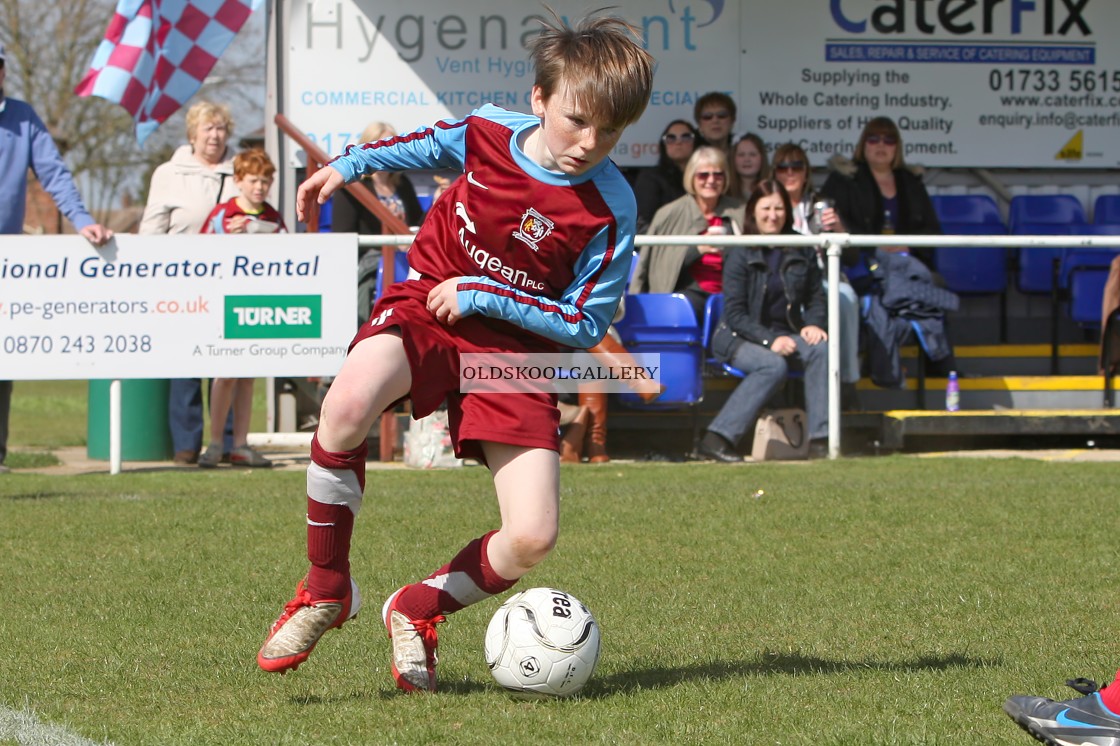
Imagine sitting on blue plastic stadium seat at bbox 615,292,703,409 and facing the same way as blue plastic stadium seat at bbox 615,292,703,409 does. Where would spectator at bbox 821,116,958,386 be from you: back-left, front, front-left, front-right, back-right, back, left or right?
back-left

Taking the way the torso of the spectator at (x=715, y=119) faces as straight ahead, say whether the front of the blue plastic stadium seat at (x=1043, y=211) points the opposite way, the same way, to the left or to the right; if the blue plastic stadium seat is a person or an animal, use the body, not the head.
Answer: the same way

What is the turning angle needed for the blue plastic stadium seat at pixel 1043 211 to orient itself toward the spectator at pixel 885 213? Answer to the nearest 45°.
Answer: approximately 45° to its right

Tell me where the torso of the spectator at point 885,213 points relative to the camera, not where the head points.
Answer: toward the camera

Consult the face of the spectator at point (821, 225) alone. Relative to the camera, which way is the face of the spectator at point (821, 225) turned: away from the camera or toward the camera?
toward the camera

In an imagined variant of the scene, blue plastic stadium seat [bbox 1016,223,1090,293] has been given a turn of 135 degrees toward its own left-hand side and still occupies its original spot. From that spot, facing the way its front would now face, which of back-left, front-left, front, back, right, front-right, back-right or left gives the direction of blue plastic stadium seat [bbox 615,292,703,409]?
back

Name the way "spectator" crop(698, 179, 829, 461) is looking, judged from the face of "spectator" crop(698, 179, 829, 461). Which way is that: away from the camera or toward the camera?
toward the camera

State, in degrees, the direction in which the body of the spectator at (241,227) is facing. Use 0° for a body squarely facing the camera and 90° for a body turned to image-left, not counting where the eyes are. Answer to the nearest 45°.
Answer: approximately 0°

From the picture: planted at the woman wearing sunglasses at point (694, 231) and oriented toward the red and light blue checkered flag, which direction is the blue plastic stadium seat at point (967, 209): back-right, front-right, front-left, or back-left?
back-right

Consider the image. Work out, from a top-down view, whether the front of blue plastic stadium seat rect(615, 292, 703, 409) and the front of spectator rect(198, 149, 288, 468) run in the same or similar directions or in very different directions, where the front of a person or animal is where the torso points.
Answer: same or similar directions

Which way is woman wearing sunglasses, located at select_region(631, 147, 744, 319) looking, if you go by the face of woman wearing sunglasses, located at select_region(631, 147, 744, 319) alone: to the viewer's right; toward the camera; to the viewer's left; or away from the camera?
toward the camera

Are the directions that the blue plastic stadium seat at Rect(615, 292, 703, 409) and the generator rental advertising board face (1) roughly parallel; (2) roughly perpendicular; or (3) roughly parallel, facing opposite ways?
roughly parallel

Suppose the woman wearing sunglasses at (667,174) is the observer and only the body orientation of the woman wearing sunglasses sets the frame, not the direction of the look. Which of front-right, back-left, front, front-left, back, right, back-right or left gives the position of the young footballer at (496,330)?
front

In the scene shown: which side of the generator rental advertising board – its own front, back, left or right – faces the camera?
front
